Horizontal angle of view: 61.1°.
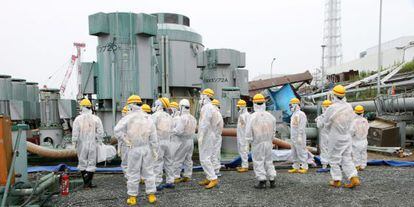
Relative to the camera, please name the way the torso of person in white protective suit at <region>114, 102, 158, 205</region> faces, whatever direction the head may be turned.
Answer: away from the camera

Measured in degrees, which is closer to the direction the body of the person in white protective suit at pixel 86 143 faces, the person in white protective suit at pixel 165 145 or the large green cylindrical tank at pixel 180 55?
the large green cylindrical tank

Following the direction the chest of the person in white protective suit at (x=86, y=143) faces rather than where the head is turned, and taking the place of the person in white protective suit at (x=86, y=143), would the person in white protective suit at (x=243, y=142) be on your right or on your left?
on your right

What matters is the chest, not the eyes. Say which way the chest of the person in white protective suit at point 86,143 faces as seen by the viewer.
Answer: away from the camera
